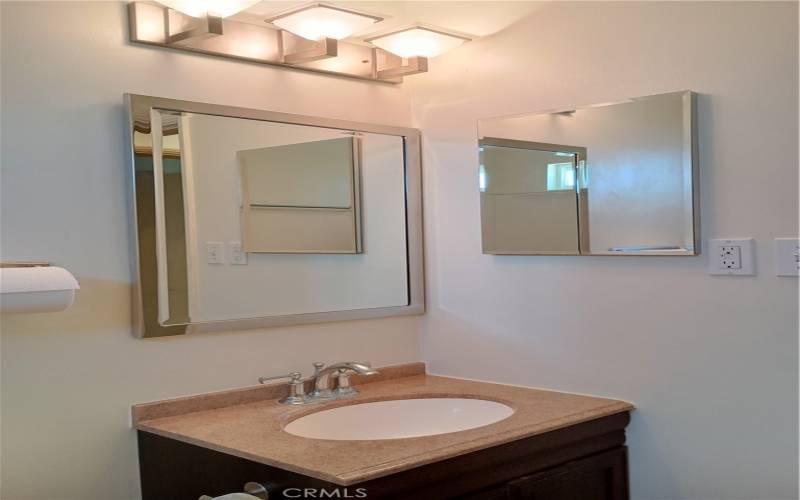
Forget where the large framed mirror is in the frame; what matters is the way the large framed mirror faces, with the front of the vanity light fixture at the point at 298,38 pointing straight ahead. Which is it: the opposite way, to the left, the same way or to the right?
the same way

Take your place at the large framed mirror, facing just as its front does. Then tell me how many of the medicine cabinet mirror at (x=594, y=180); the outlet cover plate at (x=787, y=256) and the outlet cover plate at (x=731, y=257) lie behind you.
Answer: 0

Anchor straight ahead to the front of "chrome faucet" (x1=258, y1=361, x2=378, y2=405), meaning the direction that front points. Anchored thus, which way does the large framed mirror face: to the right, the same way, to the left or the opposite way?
the same way

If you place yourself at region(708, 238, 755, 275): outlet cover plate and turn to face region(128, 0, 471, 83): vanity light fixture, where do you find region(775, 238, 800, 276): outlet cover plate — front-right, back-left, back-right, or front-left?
back-left

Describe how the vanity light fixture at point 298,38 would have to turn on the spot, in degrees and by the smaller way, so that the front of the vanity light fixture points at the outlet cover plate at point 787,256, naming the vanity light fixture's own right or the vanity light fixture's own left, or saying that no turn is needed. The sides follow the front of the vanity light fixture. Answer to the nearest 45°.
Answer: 0° — it already faces it

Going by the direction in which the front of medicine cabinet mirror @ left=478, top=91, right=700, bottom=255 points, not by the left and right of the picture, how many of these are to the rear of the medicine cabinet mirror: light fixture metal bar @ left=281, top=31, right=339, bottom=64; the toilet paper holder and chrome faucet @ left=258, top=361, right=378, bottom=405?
0

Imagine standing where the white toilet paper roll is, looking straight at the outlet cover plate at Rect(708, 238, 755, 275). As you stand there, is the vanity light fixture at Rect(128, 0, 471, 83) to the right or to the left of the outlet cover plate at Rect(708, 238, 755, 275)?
left

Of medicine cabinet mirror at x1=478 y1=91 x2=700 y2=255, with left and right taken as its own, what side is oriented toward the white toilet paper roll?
front

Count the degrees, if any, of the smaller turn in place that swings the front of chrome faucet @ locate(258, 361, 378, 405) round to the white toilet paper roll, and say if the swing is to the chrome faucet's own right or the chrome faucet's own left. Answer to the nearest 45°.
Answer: approximately 90° to the chrome faucet's own right

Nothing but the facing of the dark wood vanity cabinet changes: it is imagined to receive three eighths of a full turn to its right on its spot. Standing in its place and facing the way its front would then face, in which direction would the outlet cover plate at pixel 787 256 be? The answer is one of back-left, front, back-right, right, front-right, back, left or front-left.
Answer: back

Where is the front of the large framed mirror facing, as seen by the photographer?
facing the viewer and to the right of the viewer

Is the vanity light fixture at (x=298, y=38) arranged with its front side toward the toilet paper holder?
no

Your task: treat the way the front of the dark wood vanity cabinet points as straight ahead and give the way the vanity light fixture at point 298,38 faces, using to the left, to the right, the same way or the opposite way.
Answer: the same way

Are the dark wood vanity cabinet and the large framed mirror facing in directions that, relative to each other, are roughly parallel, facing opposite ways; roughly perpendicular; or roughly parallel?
roughly parallel

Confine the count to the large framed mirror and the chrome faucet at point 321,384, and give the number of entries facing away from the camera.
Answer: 0

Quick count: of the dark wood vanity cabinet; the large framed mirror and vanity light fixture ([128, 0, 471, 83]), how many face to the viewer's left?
0
